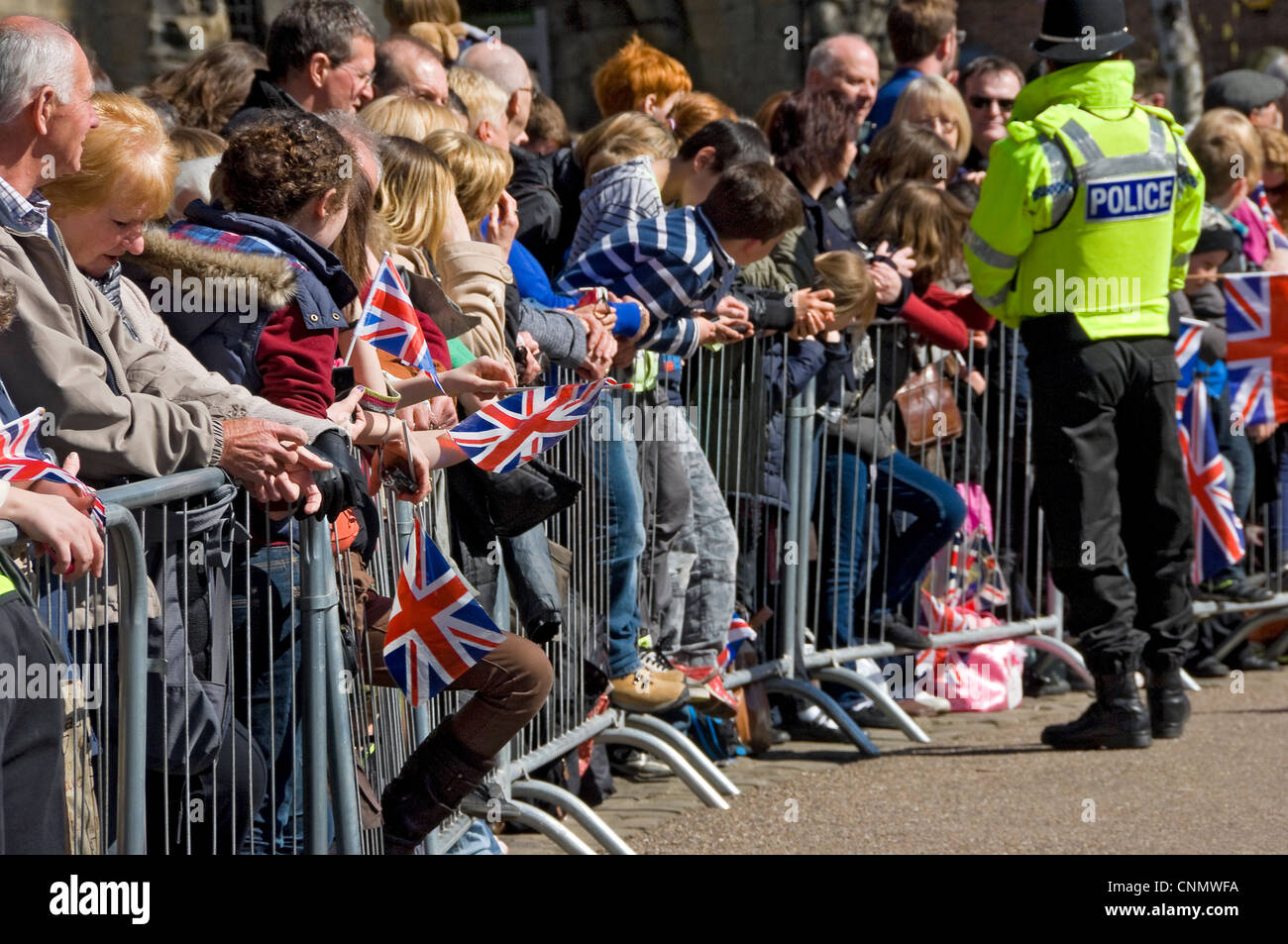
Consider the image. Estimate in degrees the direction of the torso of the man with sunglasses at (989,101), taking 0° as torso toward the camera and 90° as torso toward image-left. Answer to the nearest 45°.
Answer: approximately 315°

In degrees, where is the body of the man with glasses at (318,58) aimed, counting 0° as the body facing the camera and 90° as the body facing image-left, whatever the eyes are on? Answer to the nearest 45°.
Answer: approximately 270°

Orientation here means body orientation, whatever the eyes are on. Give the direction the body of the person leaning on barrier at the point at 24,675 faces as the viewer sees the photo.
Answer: to the viewer's right

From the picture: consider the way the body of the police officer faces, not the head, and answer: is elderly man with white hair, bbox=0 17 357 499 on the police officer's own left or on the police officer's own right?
on the police officer's own left

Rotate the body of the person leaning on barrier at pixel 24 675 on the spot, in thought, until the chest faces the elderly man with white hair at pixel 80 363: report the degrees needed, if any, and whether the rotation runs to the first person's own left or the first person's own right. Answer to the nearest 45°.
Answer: approximately 90° to the first person's own left

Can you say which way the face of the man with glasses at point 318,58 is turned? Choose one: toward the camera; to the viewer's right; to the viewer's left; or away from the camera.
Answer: to the viewer's right

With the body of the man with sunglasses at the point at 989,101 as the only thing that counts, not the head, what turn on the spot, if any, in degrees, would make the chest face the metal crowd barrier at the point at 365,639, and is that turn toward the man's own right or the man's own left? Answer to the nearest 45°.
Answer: approximately 45° to the man's own right

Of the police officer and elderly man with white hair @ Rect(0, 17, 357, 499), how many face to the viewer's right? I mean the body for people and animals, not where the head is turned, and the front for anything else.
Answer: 1

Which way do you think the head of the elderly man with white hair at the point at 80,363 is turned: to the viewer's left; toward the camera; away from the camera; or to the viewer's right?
to the viewer's right

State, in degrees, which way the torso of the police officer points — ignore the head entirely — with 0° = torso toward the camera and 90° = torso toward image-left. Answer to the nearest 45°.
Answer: approximately 135°

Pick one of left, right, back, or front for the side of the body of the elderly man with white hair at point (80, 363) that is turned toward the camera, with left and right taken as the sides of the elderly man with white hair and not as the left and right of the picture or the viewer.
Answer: right
